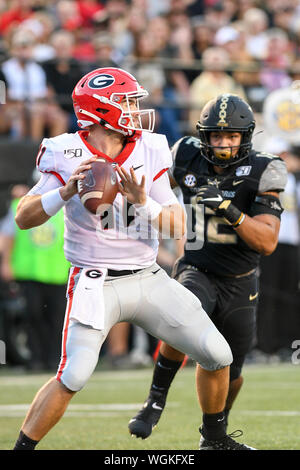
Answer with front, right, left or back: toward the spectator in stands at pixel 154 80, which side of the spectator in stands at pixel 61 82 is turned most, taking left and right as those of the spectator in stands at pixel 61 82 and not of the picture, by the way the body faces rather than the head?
left

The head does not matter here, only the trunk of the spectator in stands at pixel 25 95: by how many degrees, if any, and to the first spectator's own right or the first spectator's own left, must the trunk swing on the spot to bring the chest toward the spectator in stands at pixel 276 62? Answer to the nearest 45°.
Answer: approximately 135° to the first spectator's own left

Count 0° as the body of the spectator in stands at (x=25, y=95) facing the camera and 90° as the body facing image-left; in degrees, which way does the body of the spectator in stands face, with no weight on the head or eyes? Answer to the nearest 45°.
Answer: approximately 0°

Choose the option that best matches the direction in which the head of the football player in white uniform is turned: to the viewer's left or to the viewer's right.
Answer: to the viewer's right

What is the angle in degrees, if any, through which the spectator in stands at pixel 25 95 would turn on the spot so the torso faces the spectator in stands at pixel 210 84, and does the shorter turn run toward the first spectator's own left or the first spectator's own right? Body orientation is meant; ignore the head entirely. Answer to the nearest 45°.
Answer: approximately 90° to the first spectator's own left

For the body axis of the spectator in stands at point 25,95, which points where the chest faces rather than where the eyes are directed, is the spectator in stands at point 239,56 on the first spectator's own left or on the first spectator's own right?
on the first spectator's own left

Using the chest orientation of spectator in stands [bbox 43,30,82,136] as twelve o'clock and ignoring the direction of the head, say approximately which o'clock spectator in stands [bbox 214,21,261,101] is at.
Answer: spectator in stands [bbox 214,21,261,101] is roughly at 8 o'clock from spectator in stands [bbox 43,30,82,136].

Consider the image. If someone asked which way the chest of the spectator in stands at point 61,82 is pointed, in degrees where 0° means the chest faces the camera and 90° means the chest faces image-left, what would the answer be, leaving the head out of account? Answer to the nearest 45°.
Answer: approximately 0°
